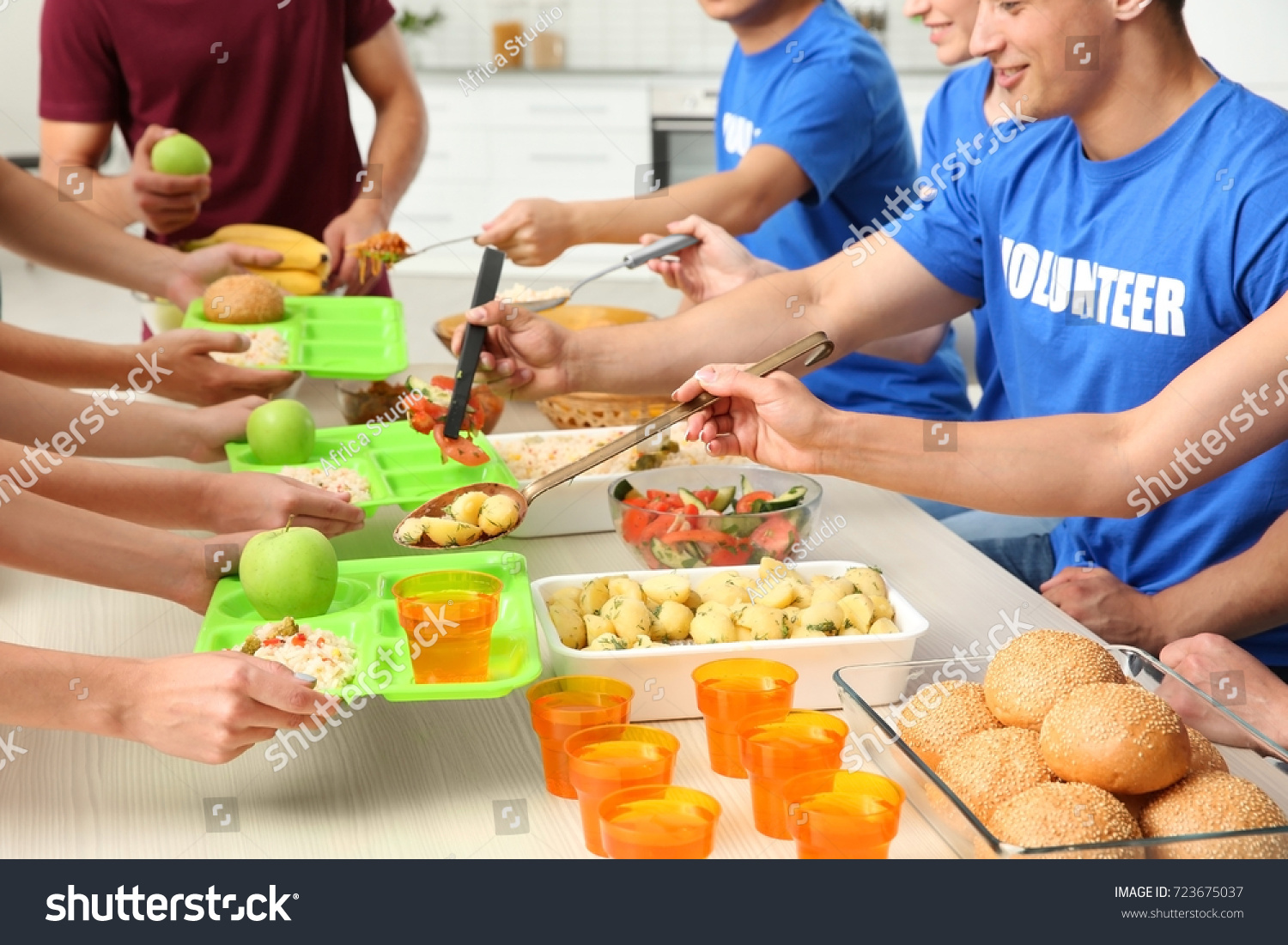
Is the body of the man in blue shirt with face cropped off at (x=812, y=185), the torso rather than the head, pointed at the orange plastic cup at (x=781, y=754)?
no

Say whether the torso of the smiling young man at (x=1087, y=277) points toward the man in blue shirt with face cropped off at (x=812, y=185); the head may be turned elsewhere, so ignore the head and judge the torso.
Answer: no

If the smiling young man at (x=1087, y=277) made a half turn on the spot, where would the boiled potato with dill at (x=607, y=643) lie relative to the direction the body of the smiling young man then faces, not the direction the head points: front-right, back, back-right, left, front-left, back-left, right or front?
back

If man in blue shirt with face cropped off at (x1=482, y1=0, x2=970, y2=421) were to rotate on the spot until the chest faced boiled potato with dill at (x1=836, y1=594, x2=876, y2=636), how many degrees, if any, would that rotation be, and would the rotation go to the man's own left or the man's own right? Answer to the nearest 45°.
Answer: approximately 90° to the man's own left

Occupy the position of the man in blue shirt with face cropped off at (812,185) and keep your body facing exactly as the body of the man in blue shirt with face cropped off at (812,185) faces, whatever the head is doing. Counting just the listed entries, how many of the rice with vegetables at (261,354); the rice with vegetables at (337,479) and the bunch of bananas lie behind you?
0

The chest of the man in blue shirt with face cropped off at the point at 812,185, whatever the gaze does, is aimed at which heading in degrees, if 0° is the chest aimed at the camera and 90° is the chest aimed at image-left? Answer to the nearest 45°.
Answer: approximately 90°

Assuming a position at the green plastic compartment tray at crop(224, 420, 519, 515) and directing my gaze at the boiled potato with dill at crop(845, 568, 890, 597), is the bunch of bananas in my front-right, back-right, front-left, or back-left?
back-left

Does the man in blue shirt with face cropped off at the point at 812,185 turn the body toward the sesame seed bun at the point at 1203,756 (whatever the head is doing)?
no

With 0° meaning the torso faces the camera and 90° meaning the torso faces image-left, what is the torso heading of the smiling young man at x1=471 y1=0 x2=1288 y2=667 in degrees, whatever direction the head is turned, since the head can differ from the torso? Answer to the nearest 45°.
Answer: approximately 45°

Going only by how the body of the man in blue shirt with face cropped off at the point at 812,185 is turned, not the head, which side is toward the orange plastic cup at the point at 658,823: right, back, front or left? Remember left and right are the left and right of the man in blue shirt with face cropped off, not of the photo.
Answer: left

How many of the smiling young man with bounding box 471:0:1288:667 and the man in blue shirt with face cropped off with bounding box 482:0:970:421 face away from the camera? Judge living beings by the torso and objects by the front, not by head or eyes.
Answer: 0

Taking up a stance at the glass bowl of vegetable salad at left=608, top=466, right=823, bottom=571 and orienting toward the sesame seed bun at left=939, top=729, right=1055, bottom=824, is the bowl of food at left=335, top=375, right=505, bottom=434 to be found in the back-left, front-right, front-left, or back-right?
back-right

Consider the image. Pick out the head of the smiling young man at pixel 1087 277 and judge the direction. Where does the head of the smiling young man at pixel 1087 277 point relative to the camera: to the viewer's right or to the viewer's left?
to the viewer's left

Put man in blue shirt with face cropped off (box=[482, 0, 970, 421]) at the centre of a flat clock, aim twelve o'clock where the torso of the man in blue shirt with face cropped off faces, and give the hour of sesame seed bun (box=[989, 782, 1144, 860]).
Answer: The sesame seed bun is roughly at 9 o'clock from the man in blue shirt with face cropped off.
